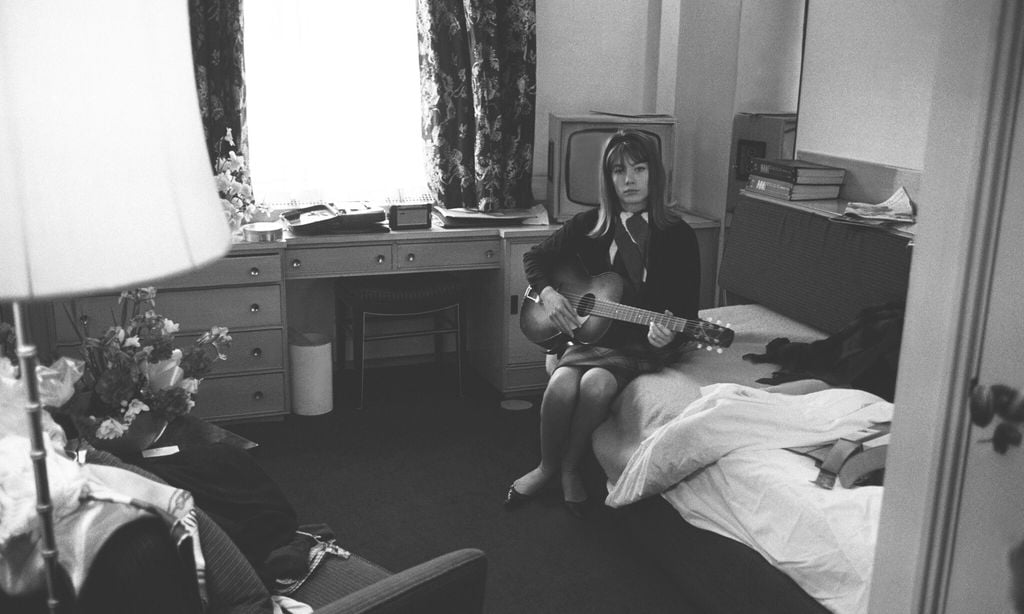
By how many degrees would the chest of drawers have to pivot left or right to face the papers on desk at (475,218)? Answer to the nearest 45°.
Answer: approximately 90° to its left

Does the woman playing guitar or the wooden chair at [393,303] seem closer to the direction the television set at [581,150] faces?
the woman playing guitar

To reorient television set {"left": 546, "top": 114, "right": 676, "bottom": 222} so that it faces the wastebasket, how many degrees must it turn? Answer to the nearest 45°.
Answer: approximately 45° to its right

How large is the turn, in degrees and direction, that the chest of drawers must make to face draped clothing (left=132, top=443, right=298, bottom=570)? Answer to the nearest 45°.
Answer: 0° — it already faces it

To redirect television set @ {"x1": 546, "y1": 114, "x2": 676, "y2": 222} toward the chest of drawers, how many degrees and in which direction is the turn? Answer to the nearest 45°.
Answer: approximately 45° to its right

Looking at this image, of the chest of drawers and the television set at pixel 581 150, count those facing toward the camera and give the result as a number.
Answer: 2

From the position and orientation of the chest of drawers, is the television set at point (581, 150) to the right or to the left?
on its left

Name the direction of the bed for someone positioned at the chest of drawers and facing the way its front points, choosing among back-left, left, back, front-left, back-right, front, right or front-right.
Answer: front-left

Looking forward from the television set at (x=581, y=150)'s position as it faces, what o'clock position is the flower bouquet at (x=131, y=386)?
The flower bouquet is roughly at 1 o'clock from the television set.

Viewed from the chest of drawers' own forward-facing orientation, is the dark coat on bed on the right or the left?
on its left

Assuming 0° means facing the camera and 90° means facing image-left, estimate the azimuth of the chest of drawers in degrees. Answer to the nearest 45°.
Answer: approximately 0°

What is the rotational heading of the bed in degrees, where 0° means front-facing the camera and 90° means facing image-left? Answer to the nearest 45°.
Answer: approximately 45°
